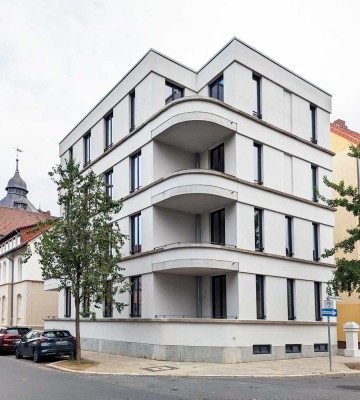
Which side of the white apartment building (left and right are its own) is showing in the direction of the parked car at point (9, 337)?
right

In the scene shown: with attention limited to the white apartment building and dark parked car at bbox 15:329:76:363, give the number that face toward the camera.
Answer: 1

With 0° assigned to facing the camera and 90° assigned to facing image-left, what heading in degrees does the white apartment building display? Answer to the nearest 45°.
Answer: approximately 0°

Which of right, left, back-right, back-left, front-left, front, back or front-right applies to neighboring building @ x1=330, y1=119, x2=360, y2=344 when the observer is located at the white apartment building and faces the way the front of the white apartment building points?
back-left

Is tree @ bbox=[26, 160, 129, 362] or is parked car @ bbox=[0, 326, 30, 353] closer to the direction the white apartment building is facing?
the tree

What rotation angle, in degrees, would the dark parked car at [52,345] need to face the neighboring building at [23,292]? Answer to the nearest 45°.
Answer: approximately 45° to its right

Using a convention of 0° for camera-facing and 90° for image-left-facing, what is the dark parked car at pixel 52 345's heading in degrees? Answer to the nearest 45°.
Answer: approximately 135°
